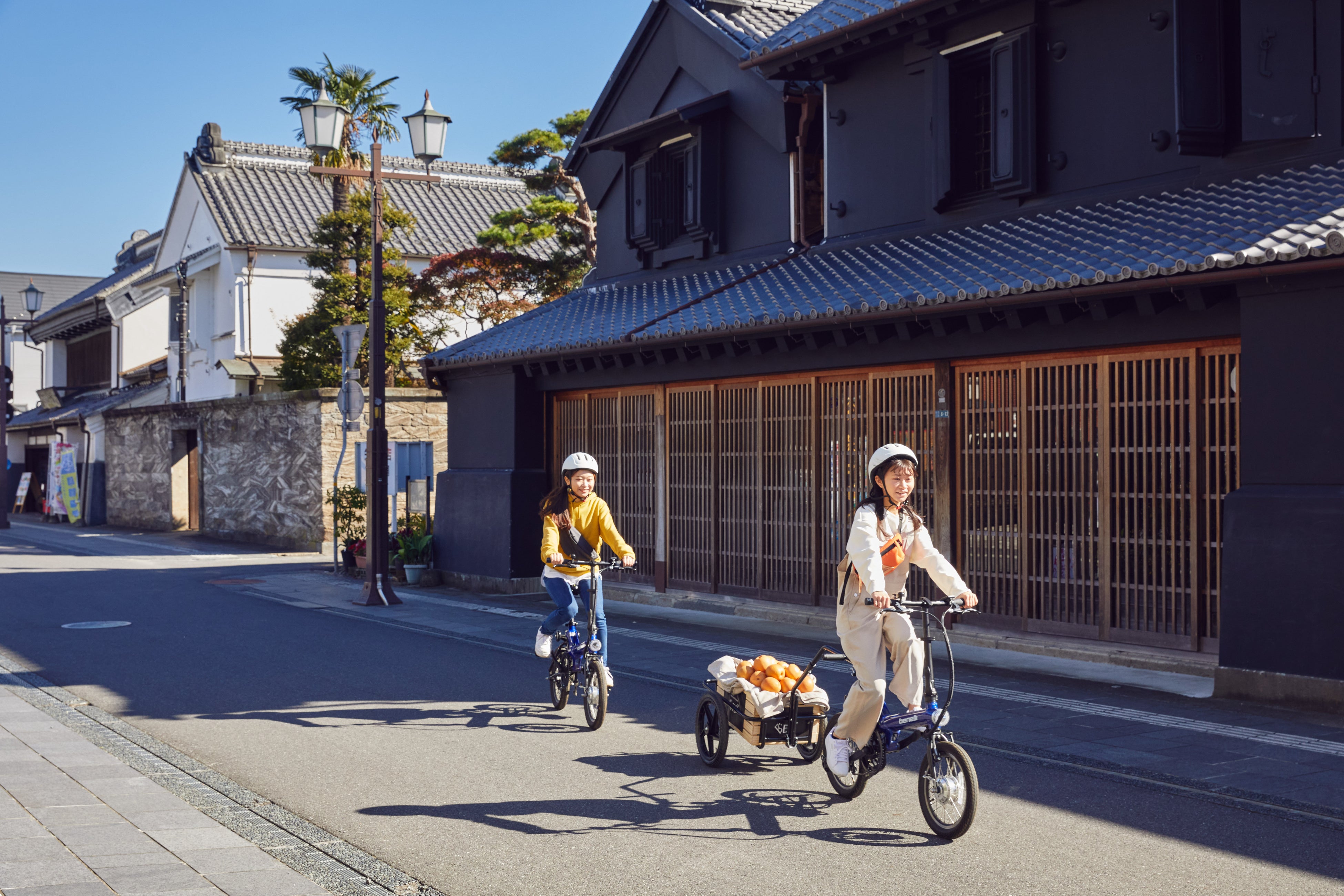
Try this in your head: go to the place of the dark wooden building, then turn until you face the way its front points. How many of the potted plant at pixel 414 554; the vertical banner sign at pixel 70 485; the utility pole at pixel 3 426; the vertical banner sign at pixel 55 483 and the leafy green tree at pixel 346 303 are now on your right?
5

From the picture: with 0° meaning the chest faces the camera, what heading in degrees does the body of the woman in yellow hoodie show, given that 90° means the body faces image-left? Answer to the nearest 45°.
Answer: approximately 315°

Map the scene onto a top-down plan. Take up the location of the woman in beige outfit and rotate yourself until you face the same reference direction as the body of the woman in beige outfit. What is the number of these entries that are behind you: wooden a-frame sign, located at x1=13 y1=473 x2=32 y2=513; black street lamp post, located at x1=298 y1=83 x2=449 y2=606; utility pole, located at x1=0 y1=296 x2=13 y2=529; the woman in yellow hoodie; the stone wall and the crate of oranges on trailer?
6

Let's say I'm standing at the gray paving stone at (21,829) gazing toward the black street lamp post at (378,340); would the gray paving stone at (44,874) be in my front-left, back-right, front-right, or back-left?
back-right

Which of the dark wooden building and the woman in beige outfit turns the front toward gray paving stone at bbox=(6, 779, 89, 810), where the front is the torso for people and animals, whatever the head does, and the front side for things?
the dark wooden building

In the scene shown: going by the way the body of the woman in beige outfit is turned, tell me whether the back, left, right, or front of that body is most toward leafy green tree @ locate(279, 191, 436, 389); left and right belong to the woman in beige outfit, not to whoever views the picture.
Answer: back

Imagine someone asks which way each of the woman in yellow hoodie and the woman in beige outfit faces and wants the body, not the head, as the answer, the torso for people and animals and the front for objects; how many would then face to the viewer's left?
0

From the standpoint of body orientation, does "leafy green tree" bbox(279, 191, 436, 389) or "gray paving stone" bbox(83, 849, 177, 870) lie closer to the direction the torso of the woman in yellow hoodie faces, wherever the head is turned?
the gray paving stone

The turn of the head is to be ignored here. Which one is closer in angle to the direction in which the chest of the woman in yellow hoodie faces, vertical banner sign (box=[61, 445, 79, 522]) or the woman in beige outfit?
the woman in beige outfit

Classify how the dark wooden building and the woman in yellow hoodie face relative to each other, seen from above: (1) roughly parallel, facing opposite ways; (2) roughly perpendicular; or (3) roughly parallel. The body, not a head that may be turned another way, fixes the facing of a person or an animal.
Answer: roughly perpendicular

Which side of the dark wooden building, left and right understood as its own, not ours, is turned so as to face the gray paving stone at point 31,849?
front

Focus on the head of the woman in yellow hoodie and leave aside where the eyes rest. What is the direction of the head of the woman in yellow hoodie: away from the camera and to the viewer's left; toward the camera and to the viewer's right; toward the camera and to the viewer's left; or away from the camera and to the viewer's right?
toward the camera and to the viewer's right

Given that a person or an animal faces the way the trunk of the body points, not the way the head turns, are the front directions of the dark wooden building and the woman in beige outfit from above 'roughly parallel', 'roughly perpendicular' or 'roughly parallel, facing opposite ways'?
roughly perpendicular

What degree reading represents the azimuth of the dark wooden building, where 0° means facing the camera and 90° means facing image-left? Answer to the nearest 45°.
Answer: approximately 45°
